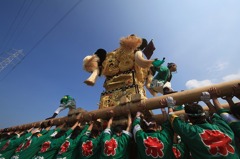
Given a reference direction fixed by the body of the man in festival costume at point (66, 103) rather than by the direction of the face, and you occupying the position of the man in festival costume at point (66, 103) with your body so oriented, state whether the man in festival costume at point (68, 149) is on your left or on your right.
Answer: on your left

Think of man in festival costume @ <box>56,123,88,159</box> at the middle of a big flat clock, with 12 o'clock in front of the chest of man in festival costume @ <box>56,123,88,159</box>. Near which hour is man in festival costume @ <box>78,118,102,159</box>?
man in festival costume @ <box>78,118,102,159</box> is roughly at 3 o'clock from man in festival costume @ <box>56,123,88,159</box>.

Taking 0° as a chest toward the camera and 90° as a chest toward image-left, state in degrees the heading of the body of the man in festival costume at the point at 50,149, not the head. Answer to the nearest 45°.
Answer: approximately 225°

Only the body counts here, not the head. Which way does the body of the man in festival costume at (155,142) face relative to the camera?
away from the camera

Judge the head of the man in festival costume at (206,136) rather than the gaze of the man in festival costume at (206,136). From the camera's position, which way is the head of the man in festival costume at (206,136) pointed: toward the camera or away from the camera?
away from the camera

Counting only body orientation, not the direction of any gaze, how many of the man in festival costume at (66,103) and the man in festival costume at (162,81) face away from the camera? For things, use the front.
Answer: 0

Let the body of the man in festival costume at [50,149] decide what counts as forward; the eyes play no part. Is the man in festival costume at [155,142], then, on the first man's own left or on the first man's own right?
on the first man's own right

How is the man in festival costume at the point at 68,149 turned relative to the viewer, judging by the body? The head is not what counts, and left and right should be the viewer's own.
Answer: facing away from the viewer and to the right of the viewer

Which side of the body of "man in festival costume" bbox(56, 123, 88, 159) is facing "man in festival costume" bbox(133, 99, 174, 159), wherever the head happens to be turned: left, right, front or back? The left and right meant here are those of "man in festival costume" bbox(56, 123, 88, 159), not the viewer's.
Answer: right

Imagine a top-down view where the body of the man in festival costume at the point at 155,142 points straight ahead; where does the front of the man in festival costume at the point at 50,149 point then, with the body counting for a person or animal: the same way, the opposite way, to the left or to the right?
the same way
